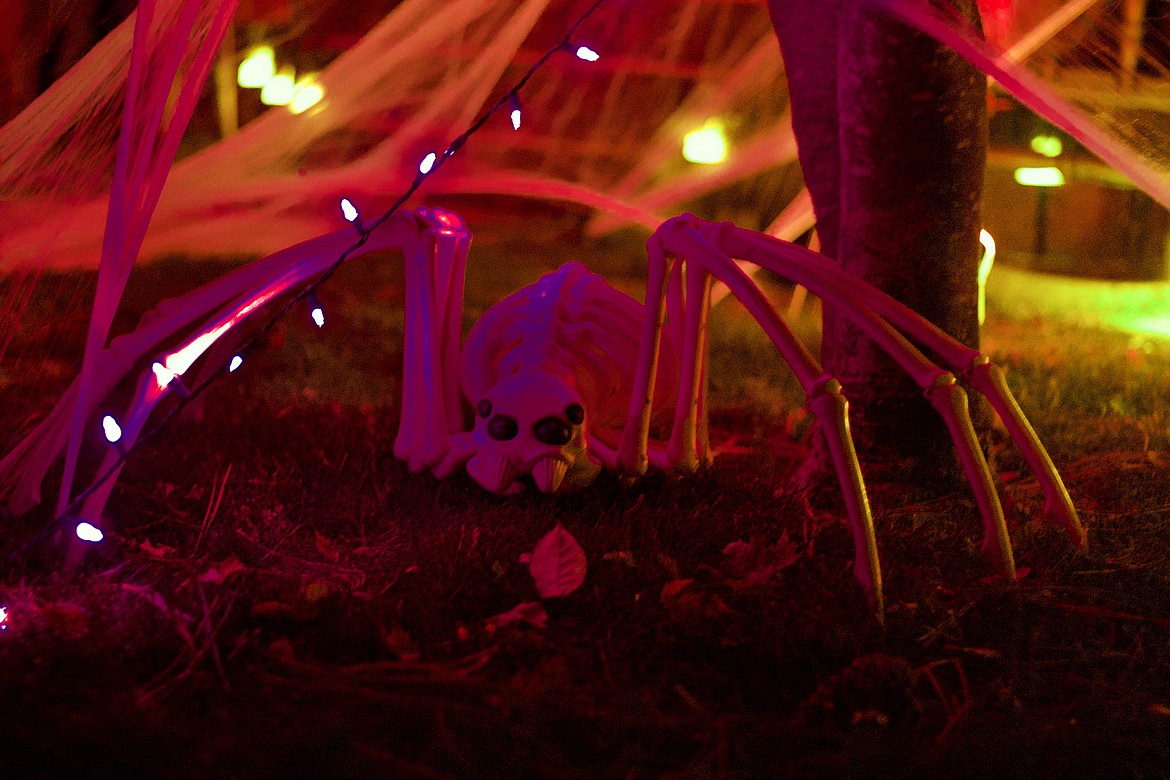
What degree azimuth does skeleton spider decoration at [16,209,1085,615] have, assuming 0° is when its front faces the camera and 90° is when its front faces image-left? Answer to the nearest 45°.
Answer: approximately 0°
